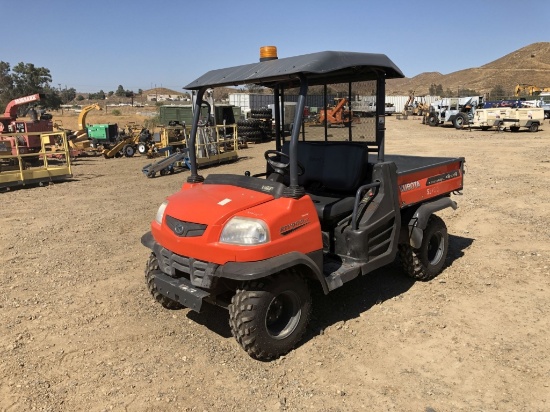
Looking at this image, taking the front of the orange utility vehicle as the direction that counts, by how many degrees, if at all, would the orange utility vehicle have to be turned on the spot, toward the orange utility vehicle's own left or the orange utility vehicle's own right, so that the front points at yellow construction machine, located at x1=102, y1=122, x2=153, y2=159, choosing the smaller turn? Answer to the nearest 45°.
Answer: approximately 90° to the orange utility vehicle's own right

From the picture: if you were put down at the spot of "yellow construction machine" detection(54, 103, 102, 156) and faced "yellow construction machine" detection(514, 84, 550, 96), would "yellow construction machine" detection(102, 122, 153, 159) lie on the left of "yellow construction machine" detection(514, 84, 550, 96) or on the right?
right

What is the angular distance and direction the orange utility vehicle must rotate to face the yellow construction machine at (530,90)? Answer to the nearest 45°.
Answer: approximately 180°

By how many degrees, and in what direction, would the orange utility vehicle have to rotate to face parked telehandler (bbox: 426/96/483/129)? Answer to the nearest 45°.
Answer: approximately 135° to its right

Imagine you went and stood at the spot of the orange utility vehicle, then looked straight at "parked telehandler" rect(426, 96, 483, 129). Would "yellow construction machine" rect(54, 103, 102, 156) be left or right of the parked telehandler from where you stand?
left

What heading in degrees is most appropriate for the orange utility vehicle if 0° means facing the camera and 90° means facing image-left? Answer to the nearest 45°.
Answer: approximately 45°

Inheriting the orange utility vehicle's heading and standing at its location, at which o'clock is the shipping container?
The shipping container is roughly at 4 o'clock from the orange utility vehicle.

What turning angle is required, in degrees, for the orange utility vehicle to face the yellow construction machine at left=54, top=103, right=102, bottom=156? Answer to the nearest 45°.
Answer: approximately 90° to its right

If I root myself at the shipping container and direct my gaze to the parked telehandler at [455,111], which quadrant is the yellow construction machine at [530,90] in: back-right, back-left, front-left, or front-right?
front-left

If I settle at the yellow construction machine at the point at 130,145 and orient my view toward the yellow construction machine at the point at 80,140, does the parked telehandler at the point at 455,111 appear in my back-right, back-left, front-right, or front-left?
back-right
